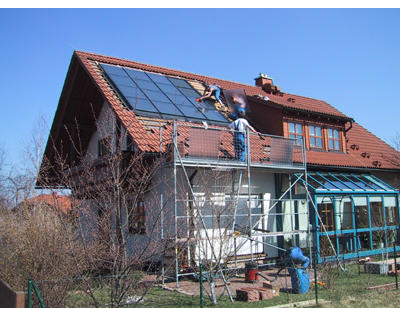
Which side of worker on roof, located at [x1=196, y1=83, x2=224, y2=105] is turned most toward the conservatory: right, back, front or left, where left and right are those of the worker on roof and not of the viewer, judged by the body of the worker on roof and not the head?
back

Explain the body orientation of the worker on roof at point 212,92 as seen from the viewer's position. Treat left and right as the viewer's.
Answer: facing to the left of the viewer

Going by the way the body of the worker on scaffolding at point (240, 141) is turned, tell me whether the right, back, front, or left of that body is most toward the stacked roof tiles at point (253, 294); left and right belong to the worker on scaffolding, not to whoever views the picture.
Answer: back

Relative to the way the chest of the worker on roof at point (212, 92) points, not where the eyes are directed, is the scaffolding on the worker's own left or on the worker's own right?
on the worker's own left

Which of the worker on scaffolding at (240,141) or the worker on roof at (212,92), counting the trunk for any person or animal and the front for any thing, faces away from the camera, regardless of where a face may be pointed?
the worker on scaffolding at (240,141)

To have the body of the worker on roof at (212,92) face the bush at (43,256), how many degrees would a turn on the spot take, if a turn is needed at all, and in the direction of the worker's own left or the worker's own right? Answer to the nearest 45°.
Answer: approximately 90° to the worker's own left

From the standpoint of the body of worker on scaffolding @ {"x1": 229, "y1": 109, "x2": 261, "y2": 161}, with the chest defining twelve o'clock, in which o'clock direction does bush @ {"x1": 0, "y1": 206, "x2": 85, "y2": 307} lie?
The bush is roughly at 7 o'clock from the worker on scaffolding.

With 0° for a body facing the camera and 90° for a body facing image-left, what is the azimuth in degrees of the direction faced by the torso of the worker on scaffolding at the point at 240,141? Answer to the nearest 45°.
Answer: approximately 180°

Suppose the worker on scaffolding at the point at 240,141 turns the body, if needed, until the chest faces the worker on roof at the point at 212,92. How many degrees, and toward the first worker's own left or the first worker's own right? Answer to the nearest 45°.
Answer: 0° — they already face them

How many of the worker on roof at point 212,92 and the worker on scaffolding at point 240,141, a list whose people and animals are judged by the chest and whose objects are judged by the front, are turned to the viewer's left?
1
